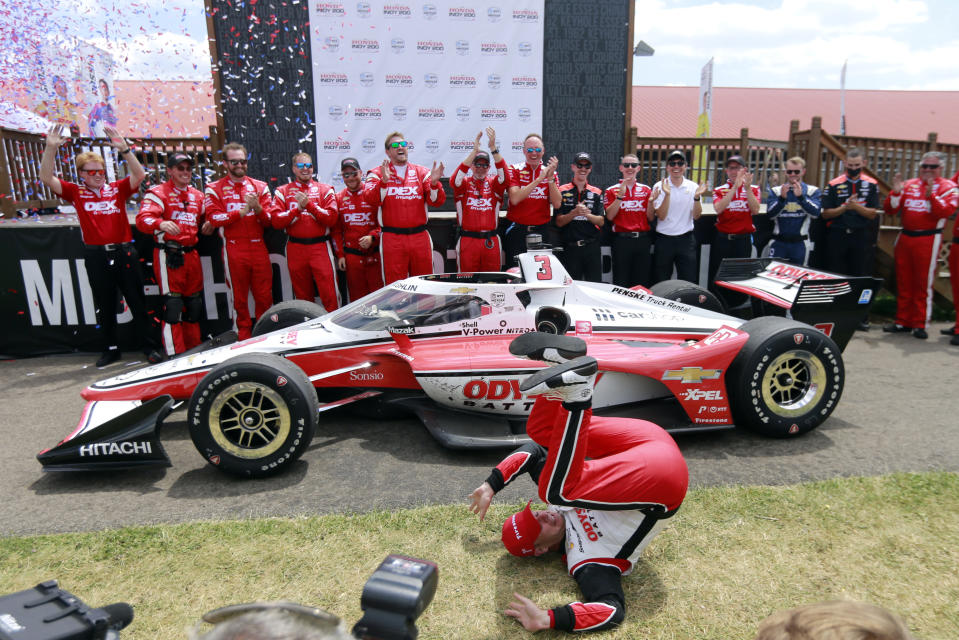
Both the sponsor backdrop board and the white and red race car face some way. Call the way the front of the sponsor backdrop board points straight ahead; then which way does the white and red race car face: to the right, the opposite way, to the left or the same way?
to the right

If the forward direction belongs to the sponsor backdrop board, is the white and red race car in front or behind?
in front

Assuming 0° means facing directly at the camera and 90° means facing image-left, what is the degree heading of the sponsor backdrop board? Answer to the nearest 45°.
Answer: approximately 0°

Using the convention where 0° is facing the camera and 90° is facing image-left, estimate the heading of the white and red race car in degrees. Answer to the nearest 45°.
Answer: approximately 90°

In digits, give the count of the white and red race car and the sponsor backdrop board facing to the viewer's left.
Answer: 1

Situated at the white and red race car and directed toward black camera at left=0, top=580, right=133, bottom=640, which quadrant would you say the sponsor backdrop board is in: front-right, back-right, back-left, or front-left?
back-right

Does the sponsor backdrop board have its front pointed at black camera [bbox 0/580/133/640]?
yes

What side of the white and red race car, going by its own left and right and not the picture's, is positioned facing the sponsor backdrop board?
right

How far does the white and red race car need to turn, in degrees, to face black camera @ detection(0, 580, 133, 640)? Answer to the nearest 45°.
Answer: approximately 90° to its left
